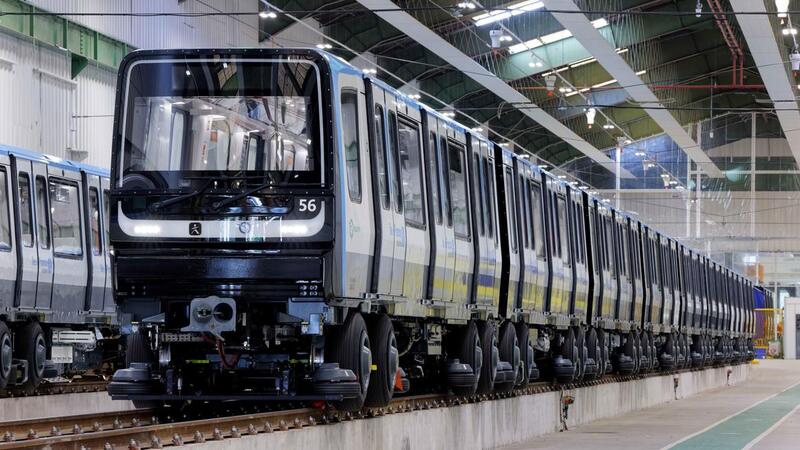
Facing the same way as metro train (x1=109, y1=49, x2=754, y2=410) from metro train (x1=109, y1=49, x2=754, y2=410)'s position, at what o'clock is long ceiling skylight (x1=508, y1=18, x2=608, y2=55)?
The long ceiling skylight is roughly at 5 o'clock from the metro train.

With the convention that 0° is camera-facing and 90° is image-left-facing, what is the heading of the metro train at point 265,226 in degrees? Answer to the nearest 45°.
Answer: approximately 45°

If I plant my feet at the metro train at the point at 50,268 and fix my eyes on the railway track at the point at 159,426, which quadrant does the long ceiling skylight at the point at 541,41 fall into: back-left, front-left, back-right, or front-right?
back-left

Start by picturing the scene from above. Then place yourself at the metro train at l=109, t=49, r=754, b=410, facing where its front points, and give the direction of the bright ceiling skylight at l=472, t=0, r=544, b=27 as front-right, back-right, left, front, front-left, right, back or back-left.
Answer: back-right
